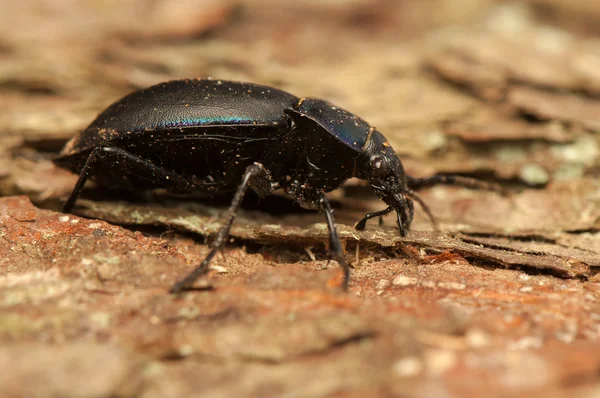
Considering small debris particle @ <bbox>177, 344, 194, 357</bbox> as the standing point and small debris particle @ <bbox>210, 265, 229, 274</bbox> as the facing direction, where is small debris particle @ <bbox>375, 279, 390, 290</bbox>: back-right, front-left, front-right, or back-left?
front-right

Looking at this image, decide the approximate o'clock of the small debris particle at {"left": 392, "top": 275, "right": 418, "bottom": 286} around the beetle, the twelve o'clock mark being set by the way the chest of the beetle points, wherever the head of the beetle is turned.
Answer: The small debris particle is roughly at 1 o'clock from the beetle.

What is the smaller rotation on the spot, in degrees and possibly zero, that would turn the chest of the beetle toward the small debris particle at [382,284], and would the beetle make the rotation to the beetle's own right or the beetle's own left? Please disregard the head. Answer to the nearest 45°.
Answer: approximately 45° to the beetle's own right

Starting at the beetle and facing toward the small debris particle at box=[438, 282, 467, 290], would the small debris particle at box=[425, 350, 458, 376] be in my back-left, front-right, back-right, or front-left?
front-right

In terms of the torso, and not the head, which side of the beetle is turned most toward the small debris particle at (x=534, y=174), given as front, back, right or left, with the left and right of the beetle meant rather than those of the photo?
front

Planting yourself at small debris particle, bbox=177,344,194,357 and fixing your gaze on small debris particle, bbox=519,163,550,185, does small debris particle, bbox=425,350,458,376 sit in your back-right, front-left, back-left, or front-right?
front-right

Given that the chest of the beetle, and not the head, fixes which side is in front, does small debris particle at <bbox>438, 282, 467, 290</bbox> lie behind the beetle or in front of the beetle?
in front

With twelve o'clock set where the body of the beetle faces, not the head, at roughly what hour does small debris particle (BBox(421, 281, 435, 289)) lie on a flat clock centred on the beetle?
The small debris particle is roughly at 1 o'clock from the beetle.

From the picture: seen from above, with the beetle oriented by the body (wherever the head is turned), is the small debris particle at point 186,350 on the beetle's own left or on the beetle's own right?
on the beetle's own right

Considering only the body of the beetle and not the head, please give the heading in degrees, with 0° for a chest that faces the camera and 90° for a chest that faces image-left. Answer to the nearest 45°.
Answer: approximately 270°
